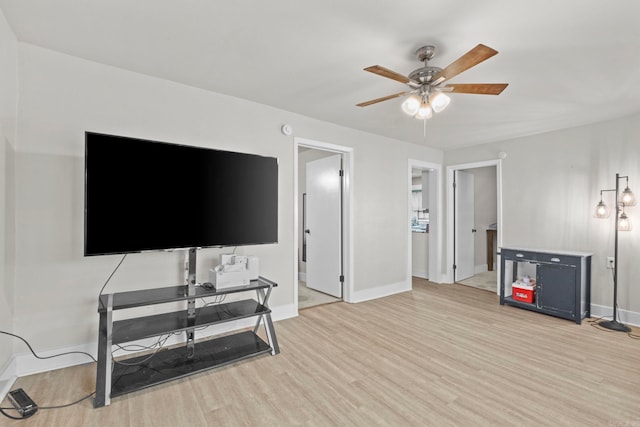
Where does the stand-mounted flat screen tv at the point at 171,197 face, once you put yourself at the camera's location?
facing the viewer and to the right of the viewer

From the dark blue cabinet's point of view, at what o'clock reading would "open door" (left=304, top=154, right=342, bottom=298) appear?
The open door is roughly at 1 o'clock from the dark blue cabinet.

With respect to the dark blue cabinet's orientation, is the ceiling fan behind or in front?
in front

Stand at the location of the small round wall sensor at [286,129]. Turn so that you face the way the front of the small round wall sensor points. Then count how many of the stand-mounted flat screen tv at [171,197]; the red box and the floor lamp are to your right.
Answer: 1

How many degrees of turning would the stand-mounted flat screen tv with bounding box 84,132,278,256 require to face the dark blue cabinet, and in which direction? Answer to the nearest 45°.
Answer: approximately 45° to its left

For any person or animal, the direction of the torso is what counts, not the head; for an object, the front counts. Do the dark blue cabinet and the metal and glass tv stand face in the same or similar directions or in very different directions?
very different directions

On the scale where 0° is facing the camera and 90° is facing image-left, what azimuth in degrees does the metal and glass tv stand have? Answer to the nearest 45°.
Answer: approximately 315°

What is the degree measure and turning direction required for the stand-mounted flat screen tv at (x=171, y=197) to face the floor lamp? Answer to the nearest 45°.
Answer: approximately 45° to its left

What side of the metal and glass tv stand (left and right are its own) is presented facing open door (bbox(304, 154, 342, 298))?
left

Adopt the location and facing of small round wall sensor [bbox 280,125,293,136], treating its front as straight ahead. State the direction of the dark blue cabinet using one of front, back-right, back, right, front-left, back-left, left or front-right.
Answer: front-left
